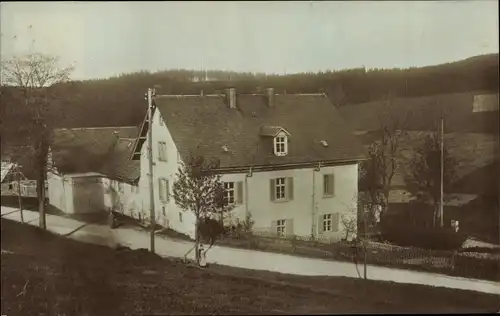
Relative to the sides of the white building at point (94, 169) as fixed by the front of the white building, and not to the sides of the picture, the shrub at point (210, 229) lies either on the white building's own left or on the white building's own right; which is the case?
on the white building's own left

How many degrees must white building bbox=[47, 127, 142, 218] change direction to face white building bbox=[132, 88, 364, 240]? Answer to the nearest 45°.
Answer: approximately 90° to its left

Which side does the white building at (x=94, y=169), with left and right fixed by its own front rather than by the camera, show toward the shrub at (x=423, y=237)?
left

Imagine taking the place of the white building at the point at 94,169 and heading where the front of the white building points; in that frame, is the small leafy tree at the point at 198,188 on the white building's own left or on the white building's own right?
on the white building's own left

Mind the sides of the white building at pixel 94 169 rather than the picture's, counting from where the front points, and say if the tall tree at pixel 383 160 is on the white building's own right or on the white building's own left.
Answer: on the white building's own left

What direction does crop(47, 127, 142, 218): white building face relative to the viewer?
toward the camera
